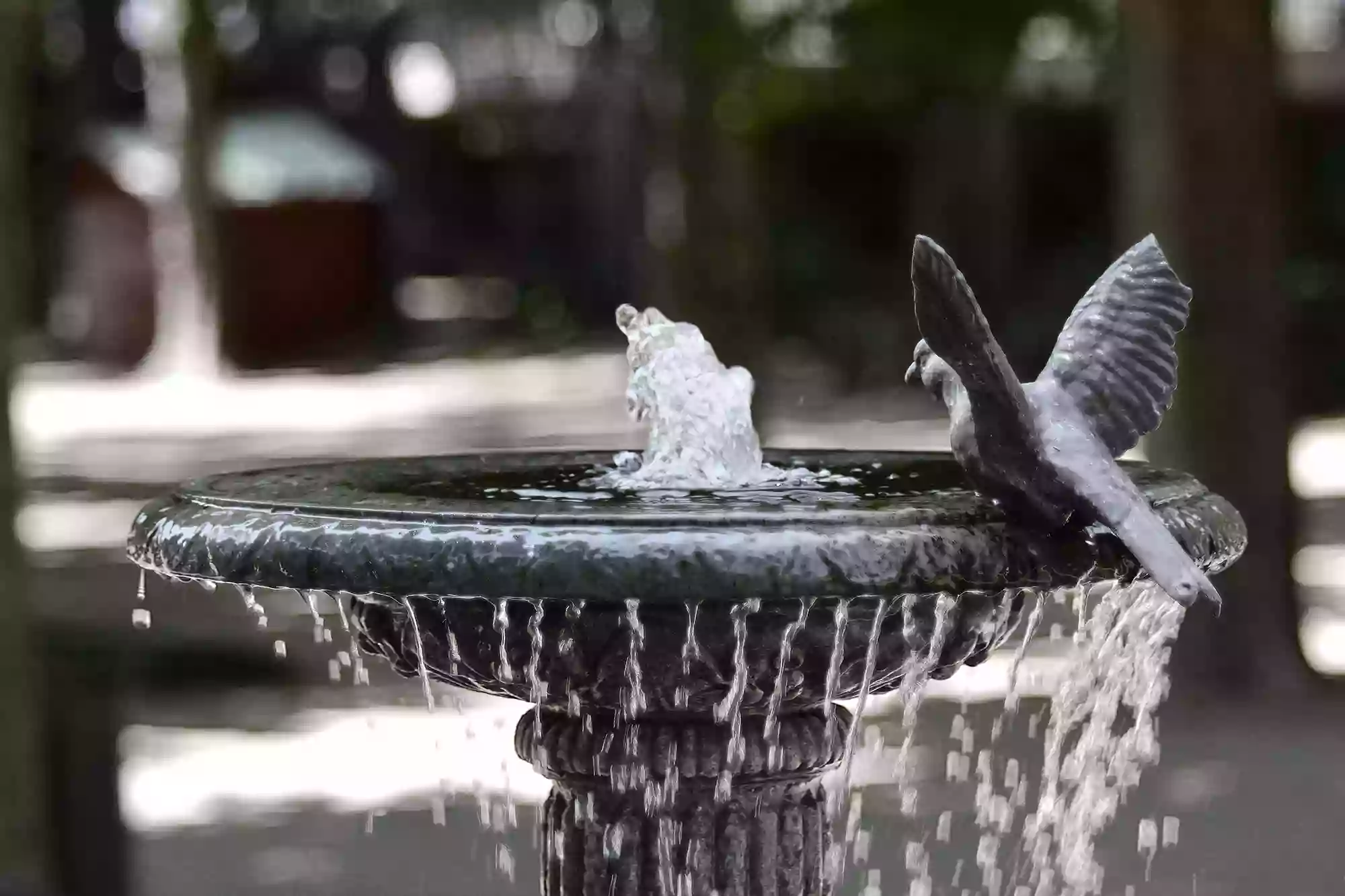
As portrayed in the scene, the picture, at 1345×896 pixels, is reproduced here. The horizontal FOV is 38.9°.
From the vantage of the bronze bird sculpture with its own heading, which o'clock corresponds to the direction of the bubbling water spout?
The bubbling water spout is roughly at 12 o'clock from the bronze bird sculpture.

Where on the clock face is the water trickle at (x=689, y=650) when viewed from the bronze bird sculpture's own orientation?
The water trickle is roughly at 10 o'clock from the bronze bird sculpture.

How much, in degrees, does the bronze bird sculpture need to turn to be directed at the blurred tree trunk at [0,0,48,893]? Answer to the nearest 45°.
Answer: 0° — it already faces it

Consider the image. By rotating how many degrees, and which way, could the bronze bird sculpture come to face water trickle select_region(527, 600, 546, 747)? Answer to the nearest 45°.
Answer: approximately 45° to its left

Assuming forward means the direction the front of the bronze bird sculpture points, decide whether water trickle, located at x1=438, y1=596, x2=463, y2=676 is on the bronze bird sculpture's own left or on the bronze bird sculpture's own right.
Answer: on the bronze bird sculpture's own left

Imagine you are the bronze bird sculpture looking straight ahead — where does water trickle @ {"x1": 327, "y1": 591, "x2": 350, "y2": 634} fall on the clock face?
The water trickle is roughly at 11 o'clock from the bronze bird sculpture.

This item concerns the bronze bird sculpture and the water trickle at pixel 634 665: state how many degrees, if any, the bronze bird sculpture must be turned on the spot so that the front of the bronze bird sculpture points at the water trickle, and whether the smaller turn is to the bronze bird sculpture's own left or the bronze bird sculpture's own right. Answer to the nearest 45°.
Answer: approximately 45° to the bronze bird sculpture's own left

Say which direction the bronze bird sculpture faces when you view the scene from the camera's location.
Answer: facing away from the viewer and to the left of the viewer

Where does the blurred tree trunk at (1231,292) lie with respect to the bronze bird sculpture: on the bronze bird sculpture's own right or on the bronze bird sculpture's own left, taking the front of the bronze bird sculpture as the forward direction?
on the bronze bird sculpture's own right
